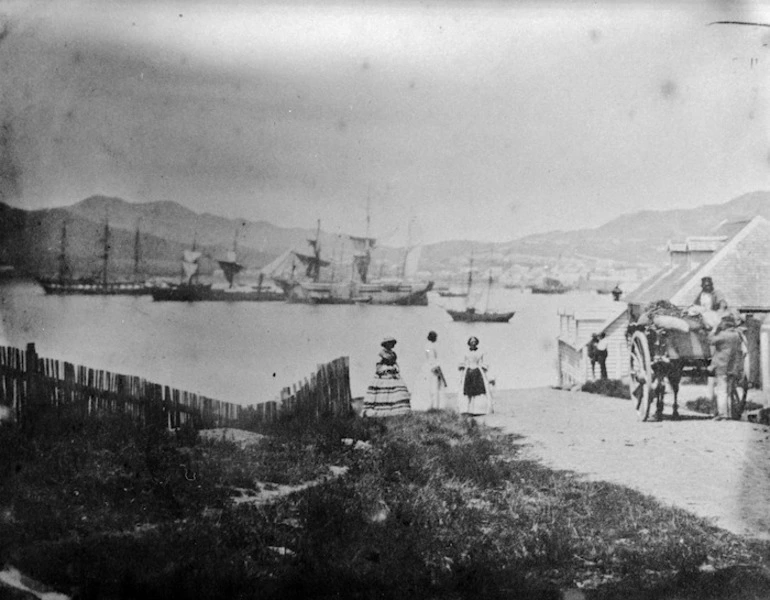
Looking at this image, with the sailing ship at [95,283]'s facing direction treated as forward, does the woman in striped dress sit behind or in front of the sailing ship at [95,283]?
behind

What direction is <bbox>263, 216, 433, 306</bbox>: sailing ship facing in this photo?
to the viewer's left

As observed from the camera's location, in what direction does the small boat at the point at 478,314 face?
facing to the left of the viewer

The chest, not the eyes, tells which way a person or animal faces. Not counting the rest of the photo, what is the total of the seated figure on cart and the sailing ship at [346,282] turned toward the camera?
1

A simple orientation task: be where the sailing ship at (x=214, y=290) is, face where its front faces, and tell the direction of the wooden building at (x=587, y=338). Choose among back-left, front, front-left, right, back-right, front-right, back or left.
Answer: left

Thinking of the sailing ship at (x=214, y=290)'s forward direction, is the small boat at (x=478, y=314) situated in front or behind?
behind

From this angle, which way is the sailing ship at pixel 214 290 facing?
to the viewer's left

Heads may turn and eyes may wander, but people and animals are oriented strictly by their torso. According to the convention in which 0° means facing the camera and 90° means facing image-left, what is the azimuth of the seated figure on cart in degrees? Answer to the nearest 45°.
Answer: approximately 0°

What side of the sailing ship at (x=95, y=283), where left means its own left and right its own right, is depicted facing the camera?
left

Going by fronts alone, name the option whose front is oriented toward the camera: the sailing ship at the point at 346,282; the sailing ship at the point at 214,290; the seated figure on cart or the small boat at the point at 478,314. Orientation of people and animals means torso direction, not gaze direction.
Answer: the seated figure on cart

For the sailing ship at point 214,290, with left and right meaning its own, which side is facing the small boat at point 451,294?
back
